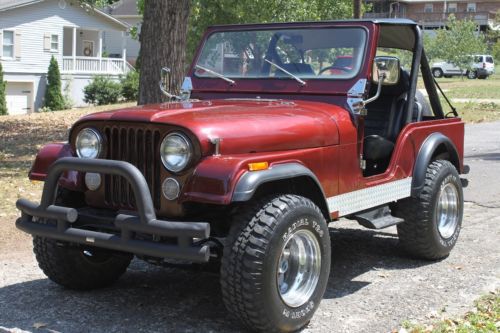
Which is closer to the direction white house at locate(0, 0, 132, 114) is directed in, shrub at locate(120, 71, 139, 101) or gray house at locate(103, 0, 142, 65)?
the shrub

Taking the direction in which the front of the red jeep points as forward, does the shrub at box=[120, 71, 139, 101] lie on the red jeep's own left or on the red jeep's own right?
on the red jeep's own right

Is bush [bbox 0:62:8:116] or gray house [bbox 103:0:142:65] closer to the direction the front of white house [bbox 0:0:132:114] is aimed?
the bush

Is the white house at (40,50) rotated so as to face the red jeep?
yes

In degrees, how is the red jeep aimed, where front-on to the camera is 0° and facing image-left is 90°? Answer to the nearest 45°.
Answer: approximately 45°

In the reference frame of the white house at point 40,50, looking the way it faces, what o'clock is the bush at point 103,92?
The bush is roughly at 11 o'clock from the white house.
